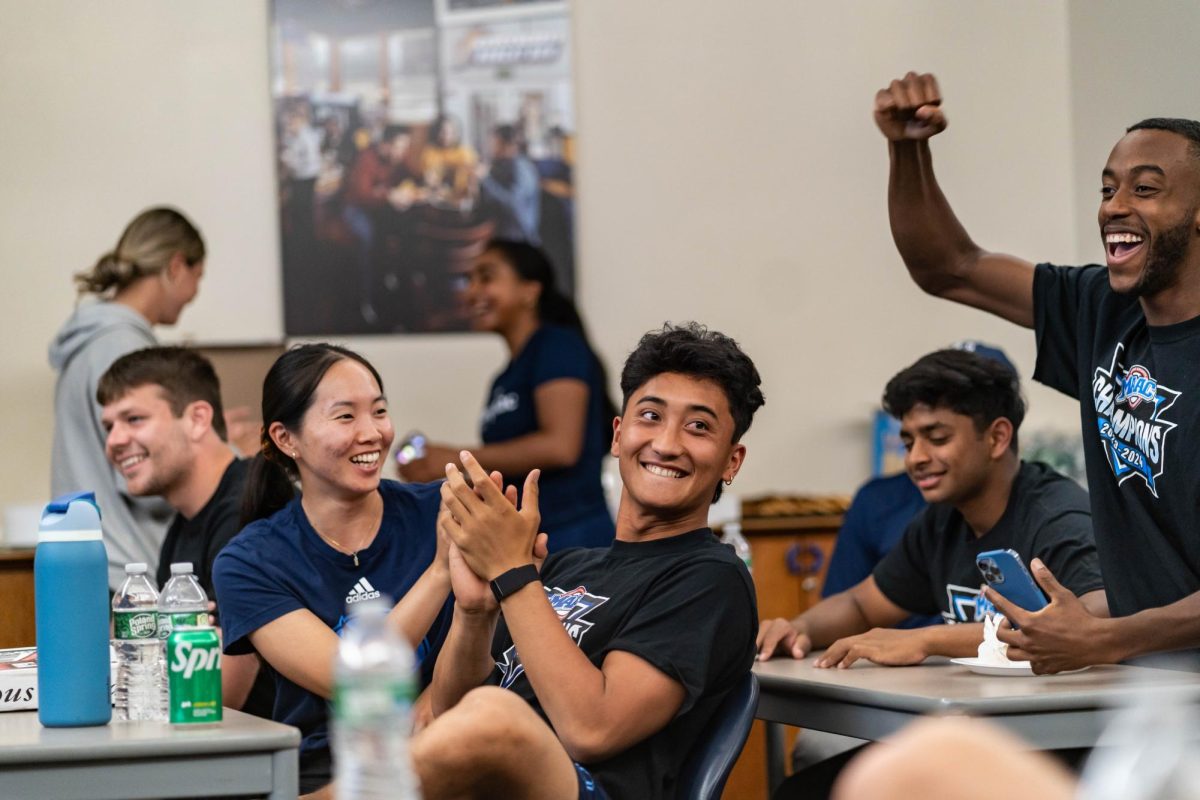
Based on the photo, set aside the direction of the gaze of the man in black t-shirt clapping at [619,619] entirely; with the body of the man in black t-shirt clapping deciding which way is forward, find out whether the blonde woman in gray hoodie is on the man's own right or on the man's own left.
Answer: on the man's own right

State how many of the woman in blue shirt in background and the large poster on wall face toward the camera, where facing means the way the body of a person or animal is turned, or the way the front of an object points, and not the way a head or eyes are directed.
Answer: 1

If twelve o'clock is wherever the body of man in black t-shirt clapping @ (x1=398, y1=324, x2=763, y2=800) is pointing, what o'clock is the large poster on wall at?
The large poster on wall is roughly at 4 o'clock from the man in black t-shirt clapping.

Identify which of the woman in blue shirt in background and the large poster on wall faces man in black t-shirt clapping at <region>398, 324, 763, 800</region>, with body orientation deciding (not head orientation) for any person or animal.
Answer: the large poster on wall

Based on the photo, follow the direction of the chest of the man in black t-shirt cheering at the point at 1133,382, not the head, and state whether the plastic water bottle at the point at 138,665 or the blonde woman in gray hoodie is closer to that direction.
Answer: the plastic water bottle

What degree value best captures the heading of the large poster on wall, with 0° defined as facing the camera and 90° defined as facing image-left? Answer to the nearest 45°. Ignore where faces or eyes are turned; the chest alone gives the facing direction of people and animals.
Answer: approximately 0°

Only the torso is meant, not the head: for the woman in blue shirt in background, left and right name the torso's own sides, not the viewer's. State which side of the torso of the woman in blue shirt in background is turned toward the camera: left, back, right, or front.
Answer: left

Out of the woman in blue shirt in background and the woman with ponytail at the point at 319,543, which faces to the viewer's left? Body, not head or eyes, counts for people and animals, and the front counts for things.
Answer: the woman in blue shirt in background

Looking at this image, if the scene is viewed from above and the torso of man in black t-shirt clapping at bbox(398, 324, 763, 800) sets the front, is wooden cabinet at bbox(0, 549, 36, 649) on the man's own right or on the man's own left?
on the man's own right

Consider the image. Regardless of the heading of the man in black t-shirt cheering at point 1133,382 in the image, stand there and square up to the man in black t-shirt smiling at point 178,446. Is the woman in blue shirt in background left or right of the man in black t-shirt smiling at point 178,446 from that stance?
right

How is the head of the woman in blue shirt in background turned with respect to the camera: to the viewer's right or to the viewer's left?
to the viewer's left
